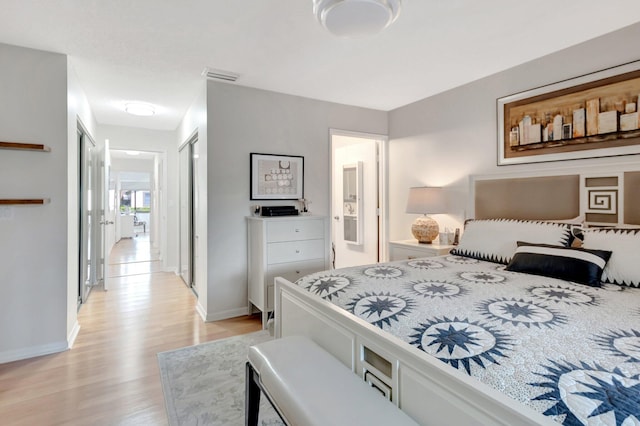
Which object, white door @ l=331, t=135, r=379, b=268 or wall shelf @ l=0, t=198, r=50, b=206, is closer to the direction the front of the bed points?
the wall shelf

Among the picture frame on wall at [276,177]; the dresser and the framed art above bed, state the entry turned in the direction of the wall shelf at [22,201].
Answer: the framed art above bed

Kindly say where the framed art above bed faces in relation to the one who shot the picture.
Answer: facing the viewer and to the left of the viewer

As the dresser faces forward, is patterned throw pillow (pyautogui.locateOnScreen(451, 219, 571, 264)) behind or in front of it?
in front

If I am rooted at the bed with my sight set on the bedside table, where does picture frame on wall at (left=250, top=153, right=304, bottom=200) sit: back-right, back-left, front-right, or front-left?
front-left

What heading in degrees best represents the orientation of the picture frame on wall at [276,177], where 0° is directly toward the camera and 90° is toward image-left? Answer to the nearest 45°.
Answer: approximately 315°

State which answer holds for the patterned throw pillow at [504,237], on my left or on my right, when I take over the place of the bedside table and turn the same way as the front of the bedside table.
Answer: on my left

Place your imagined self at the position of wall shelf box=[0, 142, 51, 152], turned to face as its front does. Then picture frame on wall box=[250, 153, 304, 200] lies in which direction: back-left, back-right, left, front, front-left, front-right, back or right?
left

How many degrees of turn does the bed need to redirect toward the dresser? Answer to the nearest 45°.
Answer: approximately 90° to its right

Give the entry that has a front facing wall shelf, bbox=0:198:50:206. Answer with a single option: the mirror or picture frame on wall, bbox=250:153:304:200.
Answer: the mirror
